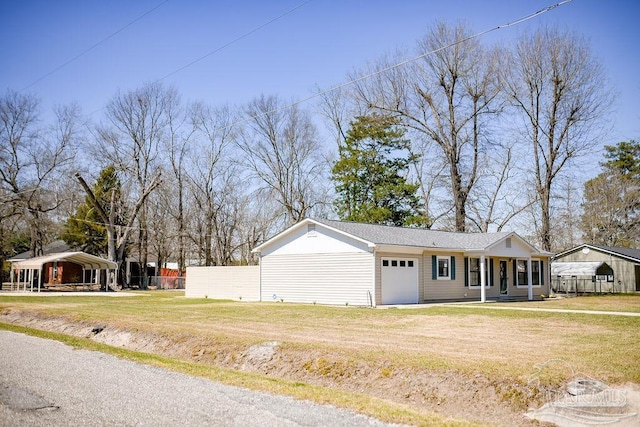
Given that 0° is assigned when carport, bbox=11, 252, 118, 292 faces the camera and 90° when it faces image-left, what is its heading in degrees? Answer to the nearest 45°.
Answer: approximately 315°

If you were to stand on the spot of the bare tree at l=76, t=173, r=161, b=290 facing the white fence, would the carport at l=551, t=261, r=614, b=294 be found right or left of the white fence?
left

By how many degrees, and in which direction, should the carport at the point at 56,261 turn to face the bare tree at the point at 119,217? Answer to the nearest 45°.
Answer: approximately 90° to its left

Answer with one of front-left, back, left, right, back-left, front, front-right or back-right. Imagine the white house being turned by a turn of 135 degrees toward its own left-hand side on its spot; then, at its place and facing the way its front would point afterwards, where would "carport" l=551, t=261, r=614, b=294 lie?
front-right

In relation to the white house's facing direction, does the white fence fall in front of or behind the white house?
behind

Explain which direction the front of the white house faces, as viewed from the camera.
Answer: facing the viewer and to the right of the viewer

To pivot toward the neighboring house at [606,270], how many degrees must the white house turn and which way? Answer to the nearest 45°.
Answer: approximately 90° to its left

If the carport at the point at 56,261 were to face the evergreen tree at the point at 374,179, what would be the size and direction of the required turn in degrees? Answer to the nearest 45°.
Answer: approximately 45° to its left

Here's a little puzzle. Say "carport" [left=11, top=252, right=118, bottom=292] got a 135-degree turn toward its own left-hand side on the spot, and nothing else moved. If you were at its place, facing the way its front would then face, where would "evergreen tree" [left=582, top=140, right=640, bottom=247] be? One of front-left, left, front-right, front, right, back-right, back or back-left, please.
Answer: right

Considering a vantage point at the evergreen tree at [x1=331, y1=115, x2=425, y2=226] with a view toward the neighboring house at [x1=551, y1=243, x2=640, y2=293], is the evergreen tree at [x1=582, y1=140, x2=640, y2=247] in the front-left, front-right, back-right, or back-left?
front-left

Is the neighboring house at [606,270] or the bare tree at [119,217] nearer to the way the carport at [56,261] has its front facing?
the neighboring house

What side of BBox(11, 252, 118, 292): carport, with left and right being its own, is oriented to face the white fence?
front

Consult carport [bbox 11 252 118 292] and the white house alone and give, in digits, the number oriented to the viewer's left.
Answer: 0
